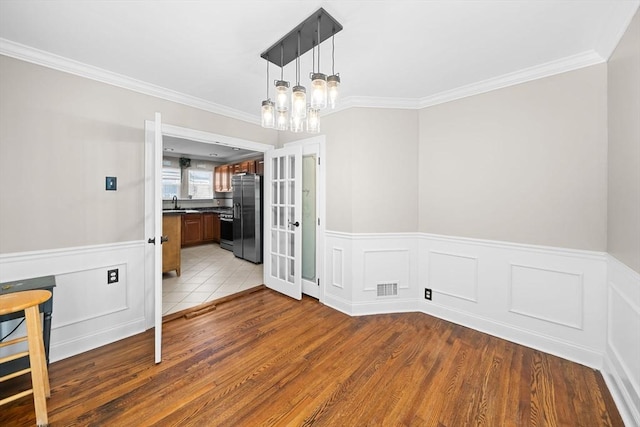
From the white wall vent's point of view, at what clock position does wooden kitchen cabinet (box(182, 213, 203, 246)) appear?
The wooden kitchen cabinet is roughly at 4 o'clock from the white wall vent.

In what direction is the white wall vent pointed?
toward the camera

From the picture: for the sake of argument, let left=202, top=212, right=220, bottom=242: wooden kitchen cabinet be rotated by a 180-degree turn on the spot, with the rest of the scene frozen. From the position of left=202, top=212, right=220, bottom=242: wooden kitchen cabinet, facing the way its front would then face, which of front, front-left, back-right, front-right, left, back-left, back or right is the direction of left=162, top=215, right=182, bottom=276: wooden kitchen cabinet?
back-left

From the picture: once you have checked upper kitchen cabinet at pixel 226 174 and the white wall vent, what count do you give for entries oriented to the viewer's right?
0

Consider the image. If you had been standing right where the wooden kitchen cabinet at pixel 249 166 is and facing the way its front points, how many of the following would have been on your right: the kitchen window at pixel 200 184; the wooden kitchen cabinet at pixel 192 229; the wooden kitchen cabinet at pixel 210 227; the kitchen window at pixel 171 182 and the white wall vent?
4

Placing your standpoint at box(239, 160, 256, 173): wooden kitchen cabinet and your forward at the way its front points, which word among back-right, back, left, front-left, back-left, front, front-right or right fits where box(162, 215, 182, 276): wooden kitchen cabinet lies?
front

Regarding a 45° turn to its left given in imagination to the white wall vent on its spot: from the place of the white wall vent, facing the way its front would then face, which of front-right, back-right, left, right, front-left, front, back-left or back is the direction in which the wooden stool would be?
right

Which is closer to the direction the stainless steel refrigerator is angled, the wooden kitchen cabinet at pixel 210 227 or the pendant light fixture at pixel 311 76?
the pendant light fixture

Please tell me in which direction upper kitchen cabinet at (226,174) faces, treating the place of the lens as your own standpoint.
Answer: facing the viewer and to the left of the viewer

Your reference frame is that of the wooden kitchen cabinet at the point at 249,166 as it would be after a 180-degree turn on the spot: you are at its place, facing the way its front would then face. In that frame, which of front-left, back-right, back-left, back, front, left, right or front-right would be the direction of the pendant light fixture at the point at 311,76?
back-right

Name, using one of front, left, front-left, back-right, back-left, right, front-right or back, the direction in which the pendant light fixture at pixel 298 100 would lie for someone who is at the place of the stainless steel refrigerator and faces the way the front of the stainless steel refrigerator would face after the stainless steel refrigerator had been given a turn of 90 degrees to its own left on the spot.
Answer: front-right
